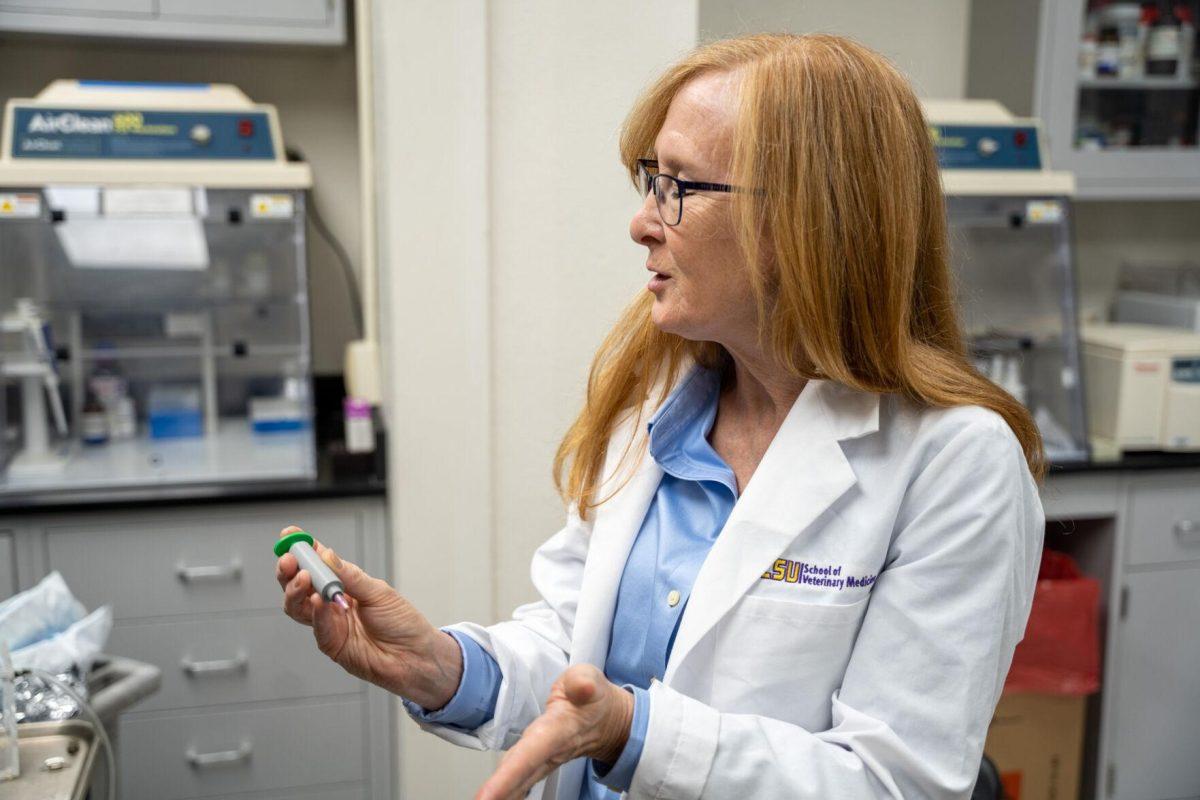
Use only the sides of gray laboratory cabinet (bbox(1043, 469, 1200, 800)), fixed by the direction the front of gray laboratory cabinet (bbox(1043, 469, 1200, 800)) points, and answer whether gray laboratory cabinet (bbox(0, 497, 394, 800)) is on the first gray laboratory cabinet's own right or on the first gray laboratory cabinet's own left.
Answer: on the first gray laboratory cabinet's own right

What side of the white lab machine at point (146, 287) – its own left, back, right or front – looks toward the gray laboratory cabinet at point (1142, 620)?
left

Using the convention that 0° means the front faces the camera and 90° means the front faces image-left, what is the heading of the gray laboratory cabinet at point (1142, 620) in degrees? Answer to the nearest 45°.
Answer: approximately 0°

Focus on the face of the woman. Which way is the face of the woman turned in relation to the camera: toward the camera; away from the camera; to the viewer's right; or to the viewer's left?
to the viewer's left

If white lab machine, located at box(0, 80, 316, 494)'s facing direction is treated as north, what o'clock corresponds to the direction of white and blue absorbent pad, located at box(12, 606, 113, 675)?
The white and blue absorbent pad is roughly at 12 o'clock from the white lab machine.

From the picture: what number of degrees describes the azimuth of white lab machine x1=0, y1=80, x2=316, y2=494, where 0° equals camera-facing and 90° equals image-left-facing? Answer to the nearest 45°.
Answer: approximately 0°

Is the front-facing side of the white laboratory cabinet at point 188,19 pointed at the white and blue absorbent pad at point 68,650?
yes

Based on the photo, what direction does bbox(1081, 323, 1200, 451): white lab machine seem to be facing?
toward the camera

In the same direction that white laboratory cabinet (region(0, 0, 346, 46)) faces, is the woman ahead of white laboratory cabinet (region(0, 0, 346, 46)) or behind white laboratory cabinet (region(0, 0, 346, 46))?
ahead

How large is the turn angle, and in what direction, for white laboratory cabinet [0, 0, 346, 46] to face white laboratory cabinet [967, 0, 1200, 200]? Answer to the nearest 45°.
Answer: approximately 90° to its left

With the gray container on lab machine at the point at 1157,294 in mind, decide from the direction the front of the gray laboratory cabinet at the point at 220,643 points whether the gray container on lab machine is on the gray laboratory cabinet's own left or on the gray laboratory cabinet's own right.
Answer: on the gray laboratory cabinet's own left

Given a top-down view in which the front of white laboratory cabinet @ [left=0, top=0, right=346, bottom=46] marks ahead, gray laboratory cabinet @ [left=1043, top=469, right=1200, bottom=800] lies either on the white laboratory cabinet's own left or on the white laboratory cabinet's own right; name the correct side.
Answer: on the white laboratory cabinet's own left

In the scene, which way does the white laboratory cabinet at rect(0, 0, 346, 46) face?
toward the camera

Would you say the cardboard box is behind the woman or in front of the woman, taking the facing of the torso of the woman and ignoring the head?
behind

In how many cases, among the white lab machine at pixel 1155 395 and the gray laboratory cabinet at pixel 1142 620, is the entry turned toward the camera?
2
